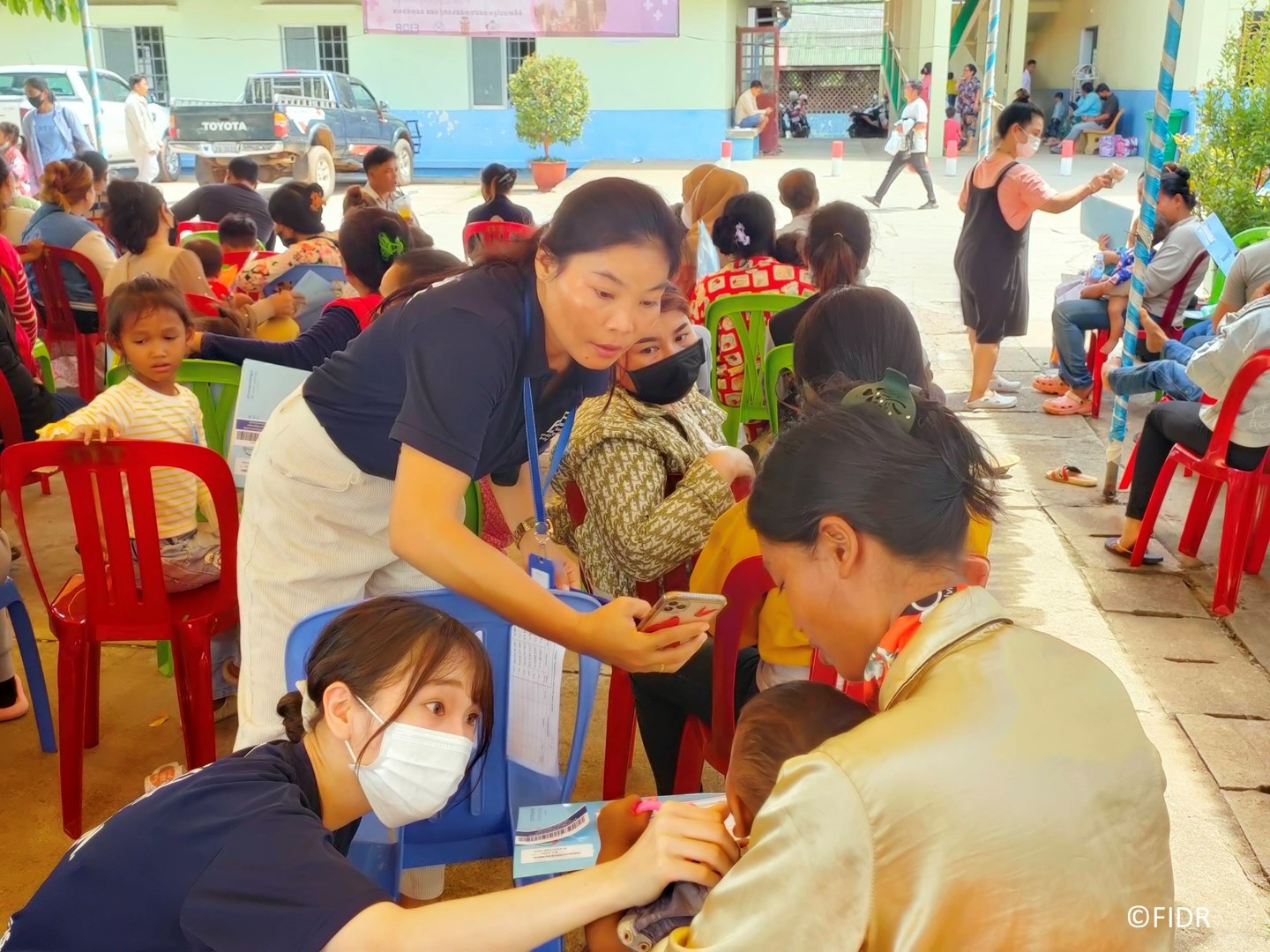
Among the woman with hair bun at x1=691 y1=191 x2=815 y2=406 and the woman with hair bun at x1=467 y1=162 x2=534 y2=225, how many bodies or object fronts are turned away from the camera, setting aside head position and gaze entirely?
2

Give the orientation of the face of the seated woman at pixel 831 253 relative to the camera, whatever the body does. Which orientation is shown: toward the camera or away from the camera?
away from the camera

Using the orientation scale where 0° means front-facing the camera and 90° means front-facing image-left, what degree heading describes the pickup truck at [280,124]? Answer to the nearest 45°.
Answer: approximately 225°

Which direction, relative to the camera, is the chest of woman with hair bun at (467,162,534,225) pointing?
away from the camera

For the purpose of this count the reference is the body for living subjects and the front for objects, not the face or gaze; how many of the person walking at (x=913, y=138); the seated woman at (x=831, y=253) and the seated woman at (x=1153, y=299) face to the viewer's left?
2

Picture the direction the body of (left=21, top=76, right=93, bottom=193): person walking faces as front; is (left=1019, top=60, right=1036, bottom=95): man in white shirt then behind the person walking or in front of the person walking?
behind

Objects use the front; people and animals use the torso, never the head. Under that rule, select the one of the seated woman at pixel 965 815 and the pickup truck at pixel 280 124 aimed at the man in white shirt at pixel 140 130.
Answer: the seated woman

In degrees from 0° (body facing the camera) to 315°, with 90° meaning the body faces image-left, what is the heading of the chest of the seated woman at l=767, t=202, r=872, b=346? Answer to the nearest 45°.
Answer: approximately 180°

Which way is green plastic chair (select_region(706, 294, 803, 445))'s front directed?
away from the camera

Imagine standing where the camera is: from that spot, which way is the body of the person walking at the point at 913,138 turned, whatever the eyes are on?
to the viewer's left

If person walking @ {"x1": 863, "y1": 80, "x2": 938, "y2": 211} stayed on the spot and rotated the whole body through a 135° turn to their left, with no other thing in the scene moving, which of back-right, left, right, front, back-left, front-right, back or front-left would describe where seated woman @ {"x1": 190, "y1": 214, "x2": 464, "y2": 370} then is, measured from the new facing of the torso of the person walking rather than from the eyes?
front-right

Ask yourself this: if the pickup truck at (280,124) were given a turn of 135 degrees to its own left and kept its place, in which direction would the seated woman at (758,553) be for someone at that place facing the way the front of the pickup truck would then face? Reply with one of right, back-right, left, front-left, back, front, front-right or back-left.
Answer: left
